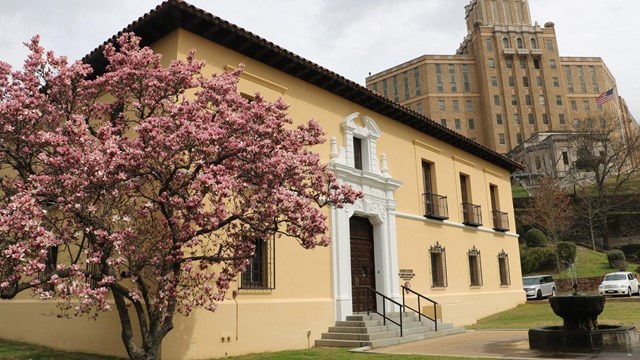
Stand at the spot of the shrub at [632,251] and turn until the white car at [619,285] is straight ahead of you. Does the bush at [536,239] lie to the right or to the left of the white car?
right

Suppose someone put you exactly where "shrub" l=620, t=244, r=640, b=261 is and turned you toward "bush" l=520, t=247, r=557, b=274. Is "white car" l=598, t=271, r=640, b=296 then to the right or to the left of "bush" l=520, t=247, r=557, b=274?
left

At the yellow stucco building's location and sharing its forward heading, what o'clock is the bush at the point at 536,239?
The bush is roughly at 9 o'clock from the yellow stucco building.

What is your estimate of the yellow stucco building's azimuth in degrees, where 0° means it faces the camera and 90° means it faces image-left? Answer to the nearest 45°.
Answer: approximately 315°

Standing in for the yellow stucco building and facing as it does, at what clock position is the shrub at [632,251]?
The shrub is roughly at 9 o'clock from the yellow stucco building.

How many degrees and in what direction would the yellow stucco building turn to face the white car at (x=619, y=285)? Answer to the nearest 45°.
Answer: approximately 90° to its left

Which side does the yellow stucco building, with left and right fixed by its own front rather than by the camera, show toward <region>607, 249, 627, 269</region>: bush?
left

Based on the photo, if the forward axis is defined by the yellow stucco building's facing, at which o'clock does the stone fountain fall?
The stone fountain is roughly at 12 o'clock from the yellow stucco building.
